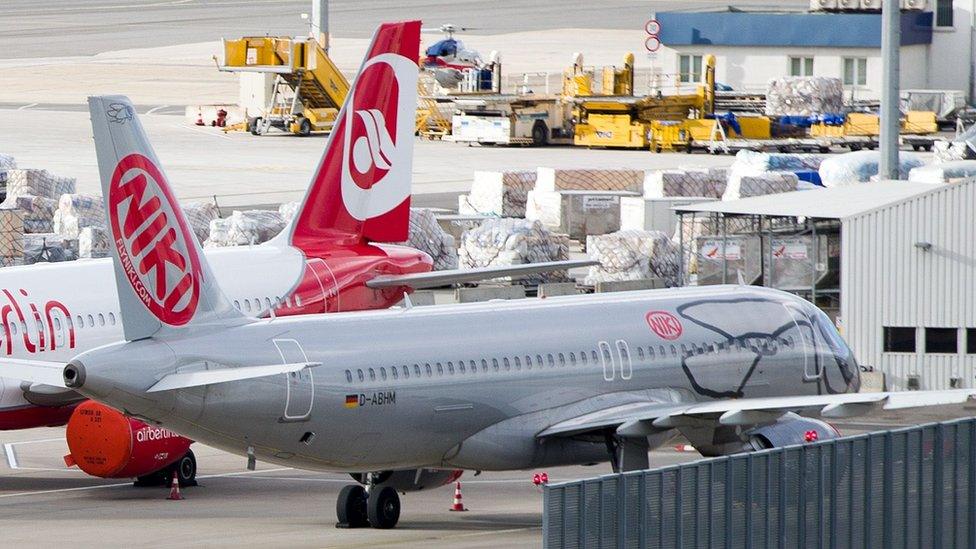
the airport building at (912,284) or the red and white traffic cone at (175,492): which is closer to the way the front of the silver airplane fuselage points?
the airport building

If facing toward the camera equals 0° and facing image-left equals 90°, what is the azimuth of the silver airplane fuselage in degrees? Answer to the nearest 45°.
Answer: approximately 225°

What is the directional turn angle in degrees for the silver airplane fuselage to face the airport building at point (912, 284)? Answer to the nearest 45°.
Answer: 0° — it already faces it
